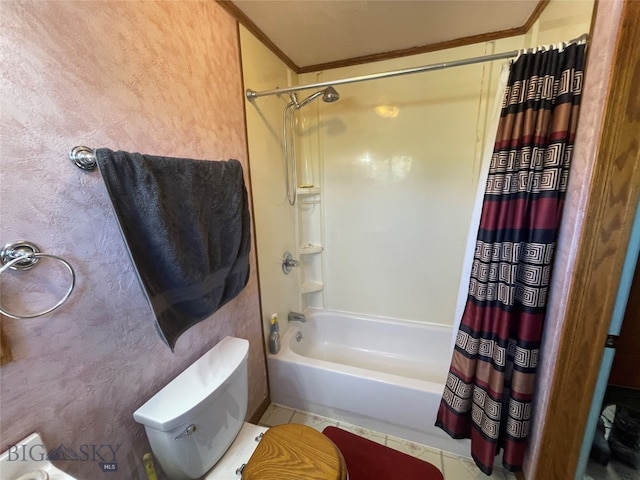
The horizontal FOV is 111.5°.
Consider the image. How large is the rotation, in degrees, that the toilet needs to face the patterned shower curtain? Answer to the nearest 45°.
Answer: approximately 45° to its left

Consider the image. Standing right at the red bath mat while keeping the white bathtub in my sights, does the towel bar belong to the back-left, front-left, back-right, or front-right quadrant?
back-left

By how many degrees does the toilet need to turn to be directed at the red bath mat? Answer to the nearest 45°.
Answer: approximately 45° to its left

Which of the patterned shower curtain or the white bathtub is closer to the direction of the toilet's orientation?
the patterned shower curtain

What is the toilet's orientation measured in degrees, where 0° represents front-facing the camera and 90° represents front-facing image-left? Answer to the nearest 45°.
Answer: approximately 315°
